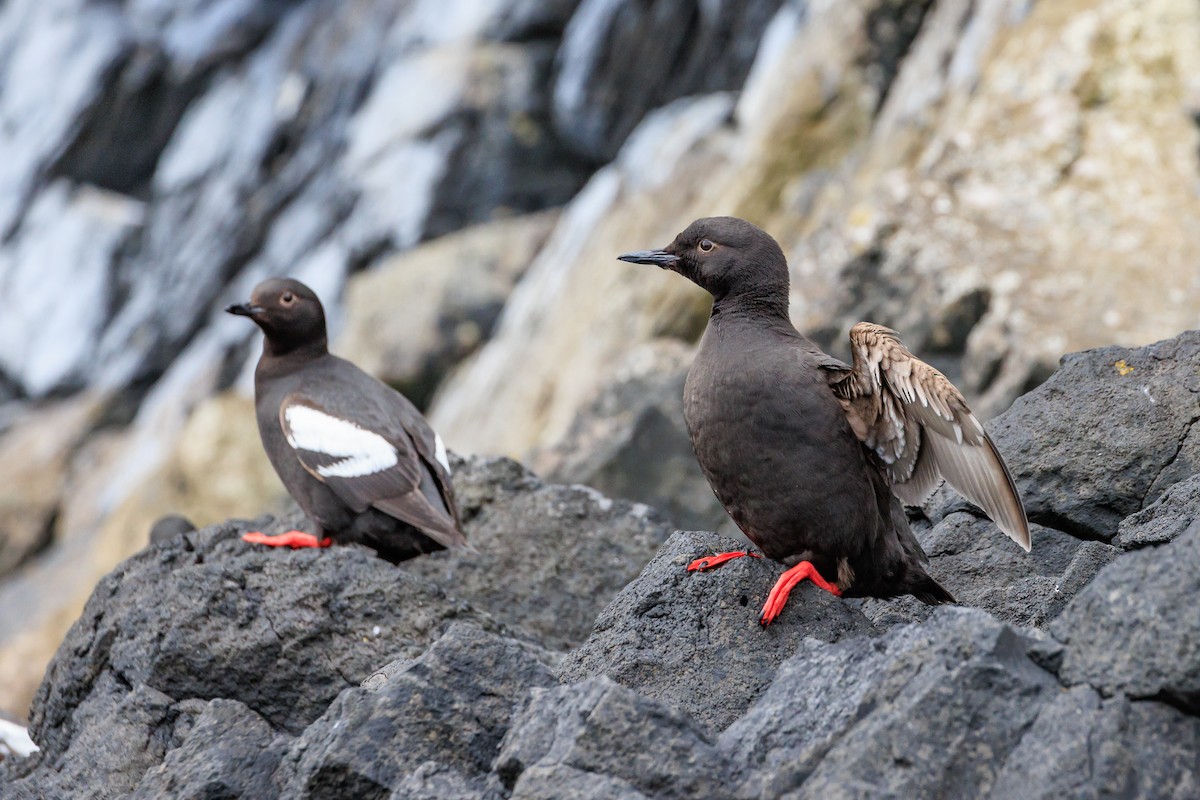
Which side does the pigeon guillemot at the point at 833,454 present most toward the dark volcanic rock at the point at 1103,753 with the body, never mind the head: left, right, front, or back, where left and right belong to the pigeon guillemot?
left

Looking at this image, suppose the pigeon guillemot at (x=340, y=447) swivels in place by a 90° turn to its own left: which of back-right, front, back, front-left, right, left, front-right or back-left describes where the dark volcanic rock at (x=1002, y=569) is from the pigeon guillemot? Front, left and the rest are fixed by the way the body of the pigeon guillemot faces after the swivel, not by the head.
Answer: front-left

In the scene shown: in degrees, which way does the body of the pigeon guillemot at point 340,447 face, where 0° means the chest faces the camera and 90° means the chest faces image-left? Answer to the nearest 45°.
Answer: approximately 90°

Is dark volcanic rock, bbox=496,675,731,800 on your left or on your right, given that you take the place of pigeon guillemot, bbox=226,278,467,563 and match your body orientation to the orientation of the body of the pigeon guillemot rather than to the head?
on your left
